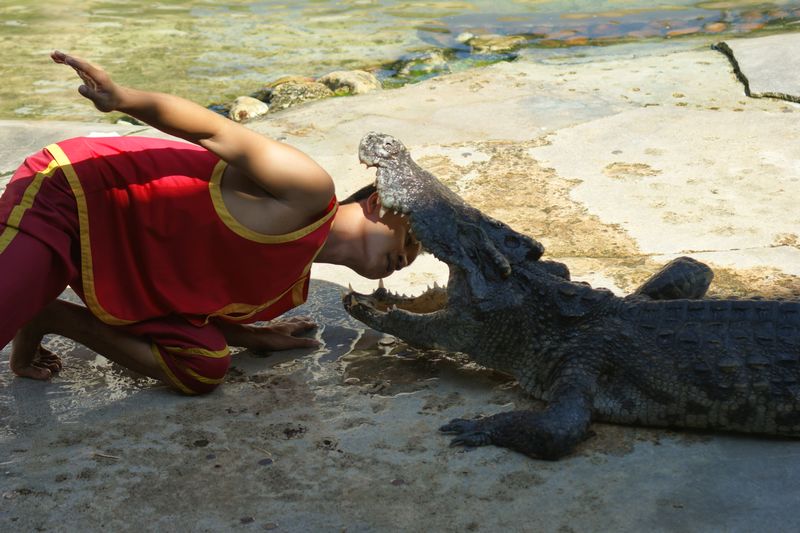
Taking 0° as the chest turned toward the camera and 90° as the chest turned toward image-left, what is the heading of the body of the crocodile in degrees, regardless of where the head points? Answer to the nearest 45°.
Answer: approximately 90°

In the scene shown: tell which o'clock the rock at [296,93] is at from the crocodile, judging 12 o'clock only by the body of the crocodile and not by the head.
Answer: The rock is roughly at 2 o'clock from the crocodile.

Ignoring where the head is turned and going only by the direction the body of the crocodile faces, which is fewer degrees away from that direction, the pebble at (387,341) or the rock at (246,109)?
the pebble

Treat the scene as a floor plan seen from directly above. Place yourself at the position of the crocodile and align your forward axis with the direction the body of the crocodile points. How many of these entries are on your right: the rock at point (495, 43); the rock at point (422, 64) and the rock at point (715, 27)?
3

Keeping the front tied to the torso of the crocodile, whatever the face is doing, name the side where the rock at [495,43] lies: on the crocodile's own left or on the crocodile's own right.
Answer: on the crocodile's own right

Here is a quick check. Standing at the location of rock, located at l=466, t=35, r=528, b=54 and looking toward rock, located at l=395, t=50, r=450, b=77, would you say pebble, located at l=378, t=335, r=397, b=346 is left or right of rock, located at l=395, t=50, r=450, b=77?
left

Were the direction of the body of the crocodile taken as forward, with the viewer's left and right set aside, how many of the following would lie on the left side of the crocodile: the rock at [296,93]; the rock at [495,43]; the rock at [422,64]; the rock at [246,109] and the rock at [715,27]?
0

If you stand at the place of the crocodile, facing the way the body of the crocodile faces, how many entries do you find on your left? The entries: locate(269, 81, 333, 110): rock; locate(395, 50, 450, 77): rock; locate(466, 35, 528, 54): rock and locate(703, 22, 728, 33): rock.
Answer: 0

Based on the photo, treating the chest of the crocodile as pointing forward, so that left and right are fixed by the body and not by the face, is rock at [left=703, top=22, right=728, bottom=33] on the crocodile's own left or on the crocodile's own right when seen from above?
on the crocodile's own right

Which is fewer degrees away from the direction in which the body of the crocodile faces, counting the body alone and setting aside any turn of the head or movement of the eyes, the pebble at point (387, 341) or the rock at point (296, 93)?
the pebble

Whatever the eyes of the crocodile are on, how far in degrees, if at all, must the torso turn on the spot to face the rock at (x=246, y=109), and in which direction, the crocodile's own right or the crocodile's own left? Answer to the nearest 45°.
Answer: approximately 45° to the crocodile's own right

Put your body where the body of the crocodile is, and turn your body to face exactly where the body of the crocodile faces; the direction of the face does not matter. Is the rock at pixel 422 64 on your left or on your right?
on your right
